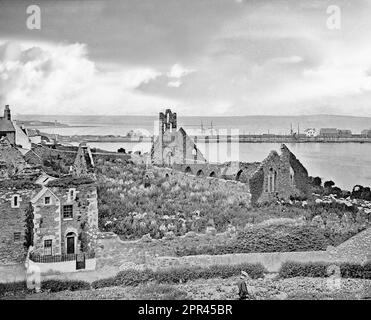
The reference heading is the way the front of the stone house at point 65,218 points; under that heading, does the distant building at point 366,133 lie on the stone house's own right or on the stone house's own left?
on the stone house's own left

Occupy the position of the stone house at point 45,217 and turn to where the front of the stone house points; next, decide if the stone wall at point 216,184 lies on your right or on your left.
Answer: on your left

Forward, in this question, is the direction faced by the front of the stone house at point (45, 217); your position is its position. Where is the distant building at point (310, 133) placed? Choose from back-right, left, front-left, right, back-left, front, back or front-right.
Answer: left

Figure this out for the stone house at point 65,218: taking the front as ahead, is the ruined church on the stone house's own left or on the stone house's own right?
on the stone house's own left

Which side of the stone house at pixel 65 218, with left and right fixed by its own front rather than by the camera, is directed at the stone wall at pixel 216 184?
back

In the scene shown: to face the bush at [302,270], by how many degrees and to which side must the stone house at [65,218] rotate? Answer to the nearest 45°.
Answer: approximately 90° to its left

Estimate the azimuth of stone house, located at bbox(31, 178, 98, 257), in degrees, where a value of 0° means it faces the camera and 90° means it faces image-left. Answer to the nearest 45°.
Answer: approximately 0°

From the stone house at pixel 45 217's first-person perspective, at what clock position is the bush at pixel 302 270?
The bush is roughly at 9 o'clock from the stone house.

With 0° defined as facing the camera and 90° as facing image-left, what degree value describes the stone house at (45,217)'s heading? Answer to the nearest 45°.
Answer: approximately 0°
